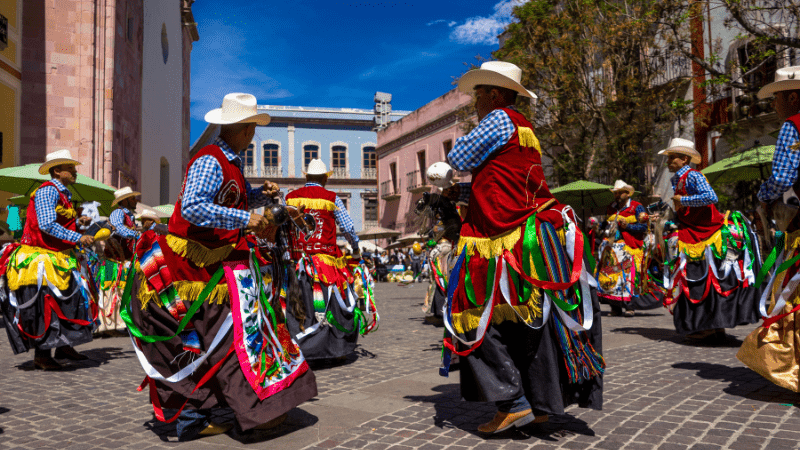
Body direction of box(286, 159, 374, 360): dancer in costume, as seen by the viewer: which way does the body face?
away from the camera

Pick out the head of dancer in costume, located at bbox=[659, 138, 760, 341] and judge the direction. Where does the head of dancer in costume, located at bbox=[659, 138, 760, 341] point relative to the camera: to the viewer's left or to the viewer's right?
to the viewer's left

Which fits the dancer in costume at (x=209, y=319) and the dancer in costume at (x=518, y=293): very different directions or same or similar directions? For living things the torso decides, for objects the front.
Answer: very different directions

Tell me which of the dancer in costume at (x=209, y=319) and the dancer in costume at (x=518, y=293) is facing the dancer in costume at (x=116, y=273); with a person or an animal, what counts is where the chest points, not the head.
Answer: the dancer in costume at (x=518, y=293)

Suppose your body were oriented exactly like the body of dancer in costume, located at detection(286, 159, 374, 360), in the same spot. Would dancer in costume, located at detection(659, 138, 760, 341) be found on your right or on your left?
on your right

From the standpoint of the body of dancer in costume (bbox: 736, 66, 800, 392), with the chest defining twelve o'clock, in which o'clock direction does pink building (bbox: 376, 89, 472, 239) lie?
The pink building is roughly at 2 o'clock from the dancer in costume.

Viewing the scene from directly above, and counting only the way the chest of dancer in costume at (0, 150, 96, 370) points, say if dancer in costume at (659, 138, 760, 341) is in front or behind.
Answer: in front

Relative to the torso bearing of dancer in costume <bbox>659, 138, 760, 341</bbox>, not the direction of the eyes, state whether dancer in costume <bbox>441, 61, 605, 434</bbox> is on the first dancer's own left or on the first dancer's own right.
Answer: on the first dancer's own left

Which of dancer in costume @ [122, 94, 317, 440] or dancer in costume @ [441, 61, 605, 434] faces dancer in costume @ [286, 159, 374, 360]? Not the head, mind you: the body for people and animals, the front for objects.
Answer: dancer in costume @ [441, 61, 605, 434]

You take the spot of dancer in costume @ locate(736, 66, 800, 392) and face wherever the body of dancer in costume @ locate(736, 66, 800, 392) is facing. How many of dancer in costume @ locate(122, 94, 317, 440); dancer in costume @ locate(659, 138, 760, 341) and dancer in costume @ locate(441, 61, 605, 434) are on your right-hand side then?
1

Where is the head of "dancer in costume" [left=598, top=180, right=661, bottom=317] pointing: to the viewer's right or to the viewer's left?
to the viewer's left

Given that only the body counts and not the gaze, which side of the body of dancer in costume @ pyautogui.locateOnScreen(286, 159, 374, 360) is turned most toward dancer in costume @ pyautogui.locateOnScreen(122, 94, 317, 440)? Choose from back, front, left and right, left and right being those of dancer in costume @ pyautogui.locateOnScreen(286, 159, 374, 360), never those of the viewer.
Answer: back

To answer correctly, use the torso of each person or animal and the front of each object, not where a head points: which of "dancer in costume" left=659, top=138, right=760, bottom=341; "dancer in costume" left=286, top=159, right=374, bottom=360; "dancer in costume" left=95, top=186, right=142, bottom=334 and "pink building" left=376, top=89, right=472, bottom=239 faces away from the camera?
"dancer in costume" left=286, top=159, right=374, bottom=360

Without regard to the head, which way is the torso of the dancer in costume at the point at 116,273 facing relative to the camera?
to the viewer's right

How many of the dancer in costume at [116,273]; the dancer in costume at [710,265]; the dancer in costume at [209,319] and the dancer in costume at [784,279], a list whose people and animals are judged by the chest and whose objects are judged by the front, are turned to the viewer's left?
2

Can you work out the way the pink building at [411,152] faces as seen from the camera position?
facing the viewer and to the left of the viewer

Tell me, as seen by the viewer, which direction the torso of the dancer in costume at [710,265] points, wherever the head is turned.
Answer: to the viewer's left

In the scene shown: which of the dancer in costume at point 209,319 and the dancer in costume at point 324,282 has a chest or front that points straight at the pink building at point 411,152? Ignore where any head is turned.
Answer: the dancer in costume at point 324,282

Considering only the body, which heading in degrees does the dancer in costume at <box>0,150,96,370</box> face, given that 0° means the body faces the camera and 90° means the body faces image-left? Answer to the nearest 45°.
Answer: approximately 270°
